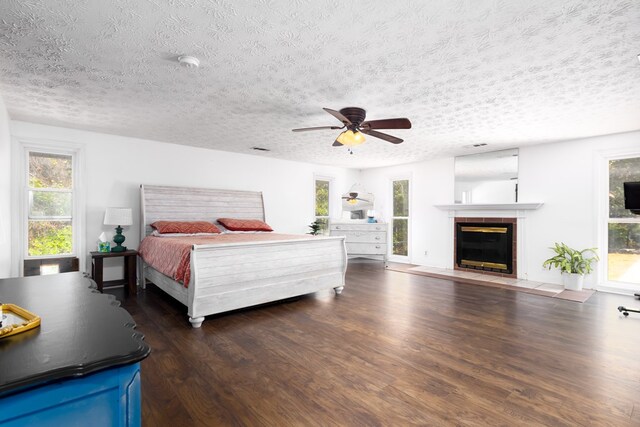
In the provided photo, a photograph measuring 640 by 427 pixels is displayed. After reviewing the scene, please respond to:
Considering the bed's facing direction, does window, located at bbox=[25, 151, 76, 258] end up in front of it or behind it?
behind

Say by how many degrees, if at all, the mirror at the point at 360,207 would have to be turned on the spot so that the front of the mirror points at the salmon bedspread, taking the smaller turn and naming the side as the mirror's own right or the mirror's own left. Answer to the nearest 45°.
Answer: approximately 45° to the mirror's own right

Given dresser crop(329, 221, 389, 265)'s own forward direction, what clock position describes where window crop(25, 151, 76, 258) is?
The window is roughly at 2 o'clock from the dresser.

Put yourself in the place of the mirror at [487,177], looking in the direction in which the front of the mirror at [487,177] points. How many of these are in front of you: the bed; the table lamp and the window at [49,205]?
3

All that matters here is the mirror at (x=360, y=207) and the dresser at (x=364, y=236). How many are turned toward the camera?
2

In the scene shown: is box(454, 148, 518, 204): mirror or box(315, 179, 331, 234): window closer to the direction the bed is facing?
the mirror

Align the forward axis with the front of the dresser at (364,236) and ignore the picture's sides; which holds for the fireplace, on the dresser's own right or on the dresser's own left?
on the dresser's own left

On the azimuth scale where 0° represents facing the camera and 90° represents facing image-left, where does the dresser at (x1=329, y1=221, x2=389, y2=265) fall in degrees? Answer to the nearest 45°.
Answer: approximately 0°

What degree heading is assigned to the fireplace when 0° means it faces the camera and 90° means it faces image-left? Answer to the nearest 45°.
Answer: approximately 45°
